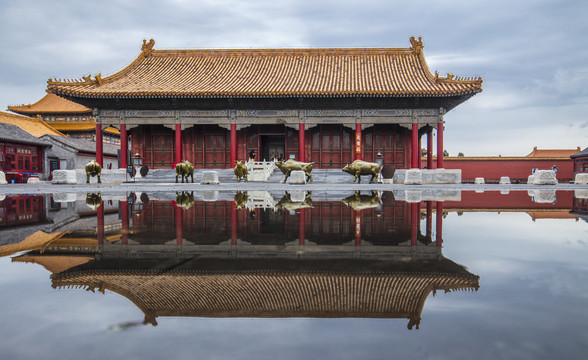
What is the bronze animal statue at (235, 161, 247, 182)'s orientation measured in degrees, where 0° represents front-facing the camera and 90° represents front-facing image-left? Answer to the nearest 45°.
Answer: approximately 0°

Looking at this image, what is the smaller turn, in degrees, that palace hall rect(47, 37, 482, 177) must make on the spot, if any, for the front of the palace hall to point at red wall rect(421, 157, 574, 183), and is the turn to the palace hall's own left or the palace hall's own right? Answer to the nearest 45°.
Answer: approximately 90° to the palace hall's own left

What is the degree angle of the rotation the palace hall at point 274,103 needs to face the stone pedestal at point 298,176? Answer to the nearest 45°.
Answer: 0° — it already faces it

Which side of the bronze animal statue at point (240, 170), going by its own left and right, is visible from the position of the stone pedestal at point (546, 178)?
left

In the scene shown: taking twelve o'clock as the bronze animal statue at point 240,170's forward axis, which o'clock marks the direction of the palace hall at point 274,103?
The palace hall is roughly at 7 o'clock from the bronze animal statue.

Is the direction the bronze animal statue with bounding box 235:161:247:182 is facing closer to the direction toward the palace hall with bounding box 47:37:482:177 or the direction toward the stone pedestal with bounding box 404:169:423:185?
the stone pedestal

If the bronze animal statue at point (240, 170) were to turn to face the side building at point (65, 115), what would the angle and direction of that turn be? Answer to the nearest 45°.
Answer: approximately 135° to its right

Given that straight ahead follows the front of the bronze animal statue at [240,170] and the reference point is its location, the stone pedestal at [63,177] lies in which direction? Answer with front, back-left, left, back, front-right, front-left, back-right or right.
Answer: right

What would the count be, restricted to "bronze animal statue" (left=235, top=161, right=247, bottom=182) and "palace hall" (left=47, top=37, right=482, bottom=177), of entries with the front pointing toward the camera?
2

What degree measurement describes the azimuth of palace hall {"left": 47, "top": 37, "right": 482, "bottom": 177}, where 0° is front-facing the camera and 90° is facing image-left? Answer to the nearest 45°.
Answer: approximately 0°

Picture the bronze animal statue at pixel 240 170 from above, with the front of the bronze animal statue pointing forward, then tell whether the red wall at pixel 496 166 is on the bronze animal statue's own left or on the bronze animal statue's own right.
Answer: on the bronze animal statue's own left
